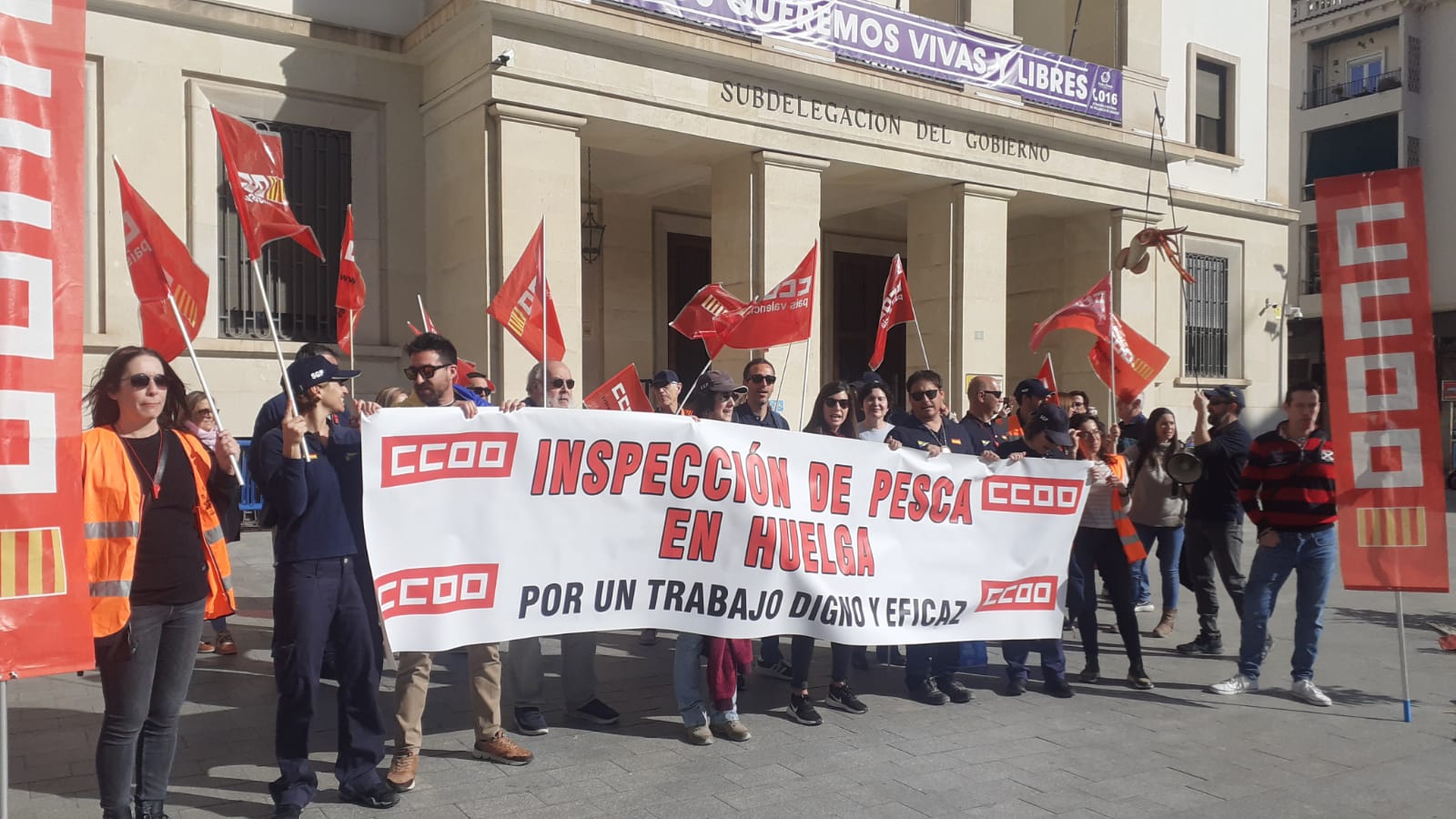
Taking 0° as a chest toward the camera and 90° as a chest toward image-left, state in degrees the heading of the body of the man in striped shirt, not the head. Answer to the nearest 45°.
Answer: approximately 0°

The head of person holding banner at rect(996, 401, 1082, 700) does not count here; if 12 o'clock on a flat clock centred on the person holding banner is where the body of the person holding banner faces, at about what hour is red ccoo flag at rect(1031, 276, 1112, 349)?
The red ccoo flag is roughly at 6 o'clock from the person holding banner.

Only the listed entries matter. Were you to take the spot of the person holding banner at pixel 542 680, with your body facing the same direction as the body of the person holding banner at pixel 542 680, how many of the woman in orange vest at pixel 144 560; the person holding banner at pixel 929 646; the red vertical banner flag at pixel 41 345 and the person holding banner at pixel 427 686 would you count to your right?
3

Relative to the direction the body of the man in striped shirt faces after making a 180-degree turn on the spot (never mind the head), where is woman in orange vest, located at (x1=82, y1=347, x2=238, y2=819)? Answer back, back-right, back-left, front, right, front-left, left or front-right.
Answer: back-left

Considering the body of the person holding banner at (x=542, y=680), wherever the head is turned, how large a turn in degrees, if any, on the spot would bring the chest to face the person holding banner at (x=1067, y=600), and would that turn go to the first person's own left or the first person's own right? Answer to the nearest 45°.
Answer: approximately 45° to the first person's own left

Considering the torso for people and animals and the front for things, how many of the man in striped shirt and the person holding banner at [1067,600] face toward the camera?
2

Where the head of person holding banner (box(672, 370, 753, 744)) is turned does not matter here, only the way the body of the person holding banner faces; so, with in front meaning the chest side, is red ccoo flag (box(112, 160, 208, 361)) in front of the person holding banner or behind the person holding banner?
behind
